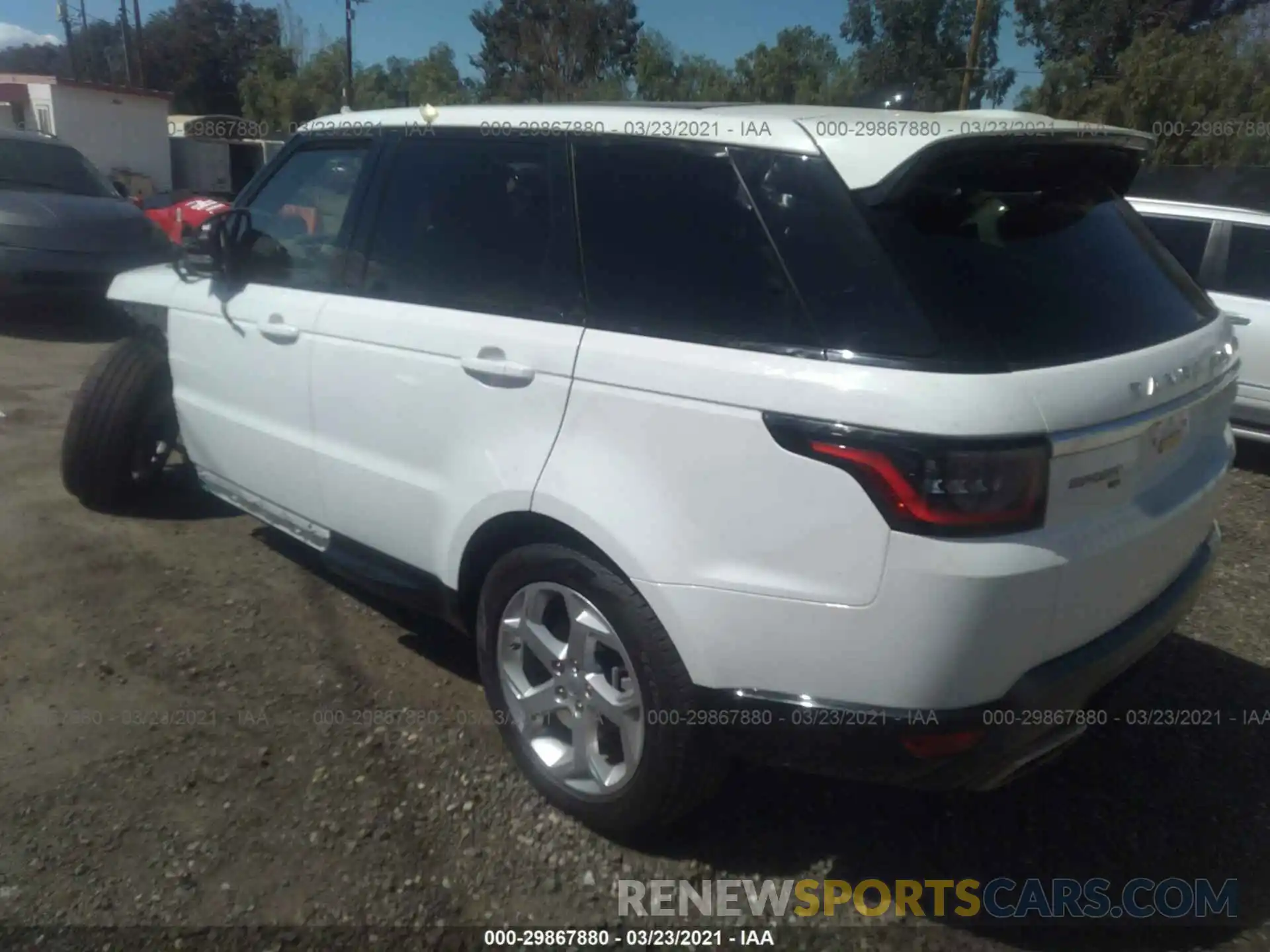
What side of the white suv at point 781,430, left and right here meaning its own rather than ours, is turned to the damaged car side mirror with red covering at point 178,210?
front

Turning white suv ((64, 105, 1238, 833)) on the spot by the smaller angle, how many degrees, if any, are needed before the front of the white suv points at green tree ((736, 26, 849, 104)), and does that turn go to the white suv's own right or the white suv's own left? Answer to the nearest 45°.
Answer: approximately 45° to the white suv's own right

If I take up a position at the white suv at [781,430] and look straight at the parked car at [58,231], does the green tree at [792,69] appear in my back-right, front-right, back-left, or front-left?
front-right

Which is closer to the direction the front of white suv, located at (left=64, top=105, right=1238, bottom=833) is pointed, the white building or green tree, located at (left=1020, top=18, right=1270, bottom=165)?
the white building

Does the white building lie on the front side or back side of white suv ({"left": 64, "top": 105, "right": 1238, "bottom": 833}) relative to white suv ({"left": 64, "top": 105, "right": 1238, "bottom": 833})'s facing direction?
on the front side

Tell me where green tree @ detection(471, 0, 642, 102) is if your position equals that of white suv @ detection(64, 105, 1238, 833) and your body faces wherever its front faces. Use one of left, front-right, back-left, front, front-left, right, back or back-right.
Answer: front-right

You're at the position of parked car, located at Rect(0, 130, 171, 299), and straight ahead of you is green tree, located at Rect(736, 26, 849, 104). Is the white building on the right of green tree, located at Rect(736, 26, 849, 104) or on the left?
left

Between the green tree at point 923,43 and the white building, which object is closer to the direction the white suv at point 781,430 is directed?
the white building

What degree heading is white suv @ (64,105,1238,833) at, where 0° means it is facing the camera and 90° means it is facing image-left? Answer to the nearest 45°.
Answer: approximately 135°

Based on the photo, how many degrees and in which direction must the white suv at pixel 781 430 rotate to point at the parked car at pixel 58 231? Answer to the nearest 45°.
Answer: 0° — it already faces it

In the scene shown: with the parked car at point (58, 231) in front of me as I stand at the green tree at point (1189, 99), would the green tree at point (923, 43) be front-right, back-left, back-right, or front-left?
back-right

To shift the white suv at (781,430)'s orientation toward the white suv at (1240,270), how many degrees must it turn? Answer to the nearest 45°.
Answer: approximately 90° to its right

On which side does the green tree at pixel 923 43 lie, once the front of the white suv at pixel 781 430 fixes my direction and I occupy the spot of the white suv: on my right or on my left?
on my right

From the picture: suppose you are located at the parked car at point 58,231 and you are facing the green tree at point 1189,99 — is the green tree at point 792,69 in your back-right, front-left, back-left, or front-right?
front-left
